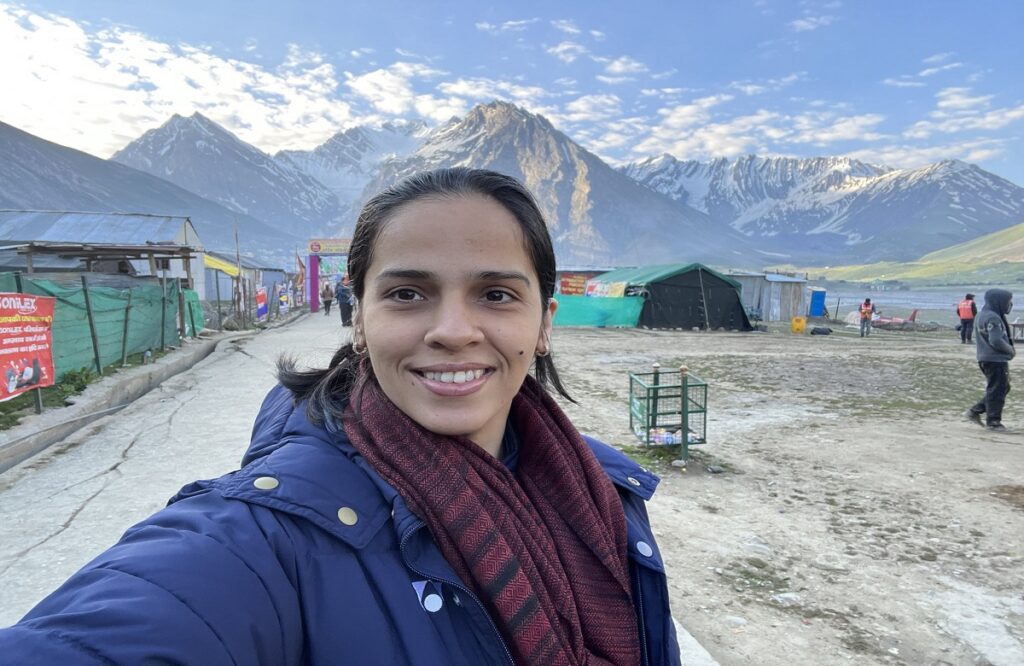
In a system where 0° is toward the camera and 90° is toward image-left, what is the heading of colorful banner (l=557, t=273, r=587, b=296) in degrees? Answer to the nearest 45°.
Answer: approximately 0°

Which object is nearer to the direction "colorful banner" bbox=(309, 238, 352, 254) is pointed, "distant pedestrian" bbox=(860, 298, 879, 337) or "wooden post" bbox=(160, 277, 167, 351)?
the wooden post

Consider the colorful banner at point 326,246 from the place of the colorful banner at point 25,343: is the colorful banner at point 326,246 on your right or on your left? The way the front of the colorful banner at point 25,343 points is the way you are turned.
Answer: on your left

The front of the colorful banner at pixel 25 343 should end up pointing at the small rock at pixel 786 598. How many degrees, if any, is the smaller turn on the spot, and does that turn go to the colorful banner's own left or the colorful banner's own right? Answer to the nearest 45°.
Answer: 0° — it already faces it

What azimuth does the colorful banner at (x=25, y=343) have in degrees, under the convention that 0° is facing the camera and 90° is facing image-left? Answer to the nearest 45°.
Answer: approximately 315°

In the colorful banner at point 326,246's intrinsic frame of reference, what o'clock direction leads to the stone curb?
The stone curb is roughly at 12 o'clock from the colorful banner.

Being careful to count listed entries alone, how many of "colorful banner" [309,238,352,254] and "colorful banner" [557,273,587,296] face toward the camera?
2

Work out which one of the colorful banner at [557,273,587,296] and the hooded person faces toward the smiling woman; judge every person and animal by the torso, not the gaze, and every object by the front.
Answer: the colorful banner
